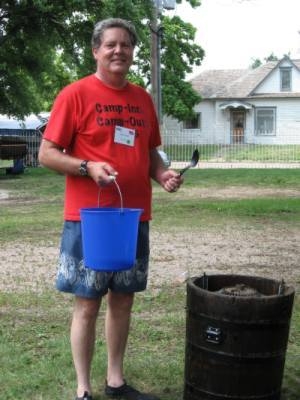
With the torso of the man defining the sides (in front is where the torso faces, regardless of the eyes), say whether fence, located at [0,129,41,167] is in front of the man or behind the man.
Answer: behind

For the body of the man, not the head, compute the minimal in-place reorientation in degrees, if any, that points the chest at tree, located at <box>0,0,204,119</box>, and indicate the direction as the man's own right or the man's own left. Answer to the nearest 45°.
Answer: approximately 135° to the man's own left

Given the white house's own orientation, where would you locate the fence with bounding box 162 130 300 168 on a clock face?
The fence is roughly at 12 o'clock from the white house.

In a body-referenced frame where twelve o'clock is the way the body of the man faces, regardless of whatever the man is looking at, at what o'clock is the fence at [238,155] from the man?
The fence is roughly at 8 o'clock from the man.

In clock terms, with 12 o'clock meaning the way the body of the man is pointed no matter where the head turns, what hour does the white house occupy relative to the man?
The white house is roughly at 8 o'clock from the man.

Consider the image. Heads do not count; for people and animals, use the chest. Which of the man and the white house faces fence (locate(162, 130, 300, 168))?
the white house

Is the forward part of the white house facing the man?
yes

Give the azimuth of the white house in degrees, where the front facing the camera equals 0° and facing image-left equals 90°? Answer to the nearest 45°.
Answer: approximately 0°
